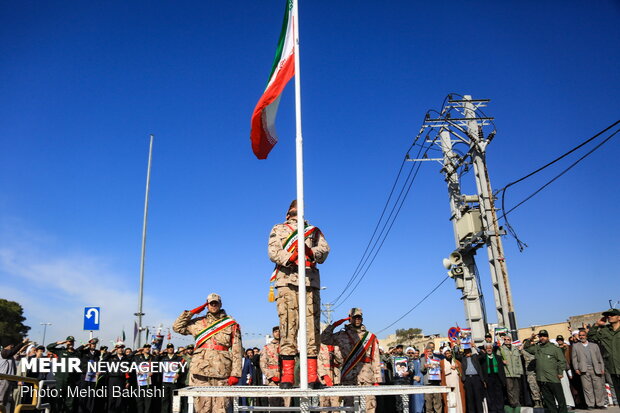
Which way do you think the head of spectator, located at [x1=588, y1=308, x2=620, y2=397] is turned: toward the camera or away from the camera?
toward the camera

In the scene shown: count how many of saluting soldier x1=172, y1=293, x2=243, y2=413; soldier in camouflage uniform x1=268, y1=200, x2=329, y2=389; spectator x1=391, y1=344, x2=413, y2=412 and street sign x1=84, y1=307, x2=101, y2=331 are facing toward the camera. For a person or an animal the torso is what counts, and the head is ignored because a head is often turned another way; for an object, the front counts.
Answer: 4

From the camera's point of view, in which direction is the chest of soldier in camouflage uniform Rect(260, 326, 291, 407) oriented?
toward the camera

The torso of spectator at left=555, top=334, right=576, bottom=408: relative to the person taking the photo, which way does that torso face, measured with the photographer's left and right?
facing the viewer and to the left of the viewer

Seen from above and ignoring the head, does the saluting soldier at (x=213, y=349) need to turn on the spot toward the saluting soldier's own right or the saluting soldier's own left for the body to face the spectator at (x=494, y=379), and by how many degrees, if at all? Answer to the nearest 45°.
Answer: approximately 135° to the saluting soldier's own left

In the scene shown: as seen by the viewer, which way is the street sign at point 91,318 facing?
toward the camera

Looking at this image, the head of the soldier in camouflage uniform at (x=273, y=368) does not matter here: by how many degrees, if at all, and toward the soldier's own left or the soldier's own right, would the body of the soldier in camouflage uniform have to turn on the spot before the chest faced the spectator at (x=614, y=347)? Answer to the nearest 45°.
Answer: approximately 90° to the soldier's own left

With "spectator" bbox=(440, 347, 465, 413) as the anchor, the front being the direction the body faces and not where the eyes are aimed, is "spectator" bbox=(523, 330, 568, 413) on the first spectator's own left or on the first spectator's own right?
on the first spectator's own left

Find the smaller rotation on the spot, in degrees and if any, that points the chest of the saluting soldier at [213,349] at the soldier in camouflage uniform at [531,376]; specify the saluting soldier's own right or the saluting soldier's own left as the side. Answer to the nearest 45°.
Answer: approximately 135° to the saluting soldier's own left

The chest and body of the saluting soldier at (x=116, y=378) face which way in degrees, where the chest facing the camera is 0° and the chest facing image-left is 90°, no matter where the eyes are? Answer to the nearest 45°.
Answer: approximately 315°

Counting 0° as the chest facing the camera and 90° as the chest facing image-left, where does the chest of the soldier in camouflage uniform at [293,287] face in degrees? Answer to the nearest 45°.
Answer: approximately 0°

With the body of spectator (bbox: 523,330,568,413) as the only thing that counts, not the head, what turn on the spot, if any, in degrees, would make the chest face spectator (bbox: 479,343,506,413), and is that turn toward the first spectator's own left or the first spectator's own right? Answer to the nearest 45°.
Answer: approximately 90° to the first spectator's own right
